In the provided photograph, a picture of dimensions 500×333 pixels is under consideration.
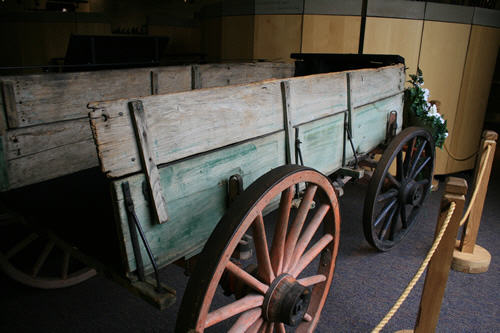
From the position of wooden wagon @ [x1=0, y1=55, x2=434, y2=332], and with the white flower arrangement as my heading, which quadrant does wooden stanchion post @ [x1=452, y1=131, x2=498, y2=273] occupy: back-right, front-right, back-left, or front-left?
front-right

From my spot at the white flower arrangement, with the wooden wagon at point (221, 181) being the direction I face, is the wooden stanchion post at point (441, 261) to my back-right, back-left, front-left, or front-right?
front-left

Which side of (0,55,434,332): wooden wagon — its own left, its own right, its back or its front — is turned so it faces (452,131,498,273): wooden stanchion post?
front

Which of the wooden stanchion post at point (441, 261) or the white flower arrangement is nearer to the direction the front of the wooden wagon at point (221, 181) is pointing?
the white flower arrangement

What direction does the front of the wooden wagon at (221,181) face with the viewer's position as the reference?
facing away from the viewer and to the right of the viewer

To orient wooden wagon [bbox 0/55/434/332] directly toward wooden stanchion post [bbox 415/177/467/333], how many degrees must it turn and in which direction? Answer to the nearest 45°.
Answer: approximately 45° to its right

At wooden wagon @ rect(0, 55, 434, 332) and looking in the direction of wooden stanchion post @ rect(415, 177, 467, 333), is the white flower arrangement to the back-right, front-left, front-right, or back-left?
front-left

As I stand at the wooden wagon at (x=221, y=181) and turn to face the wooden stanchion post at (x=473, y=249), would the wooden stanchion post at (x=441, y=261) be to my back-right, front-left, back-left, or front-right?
front-right
